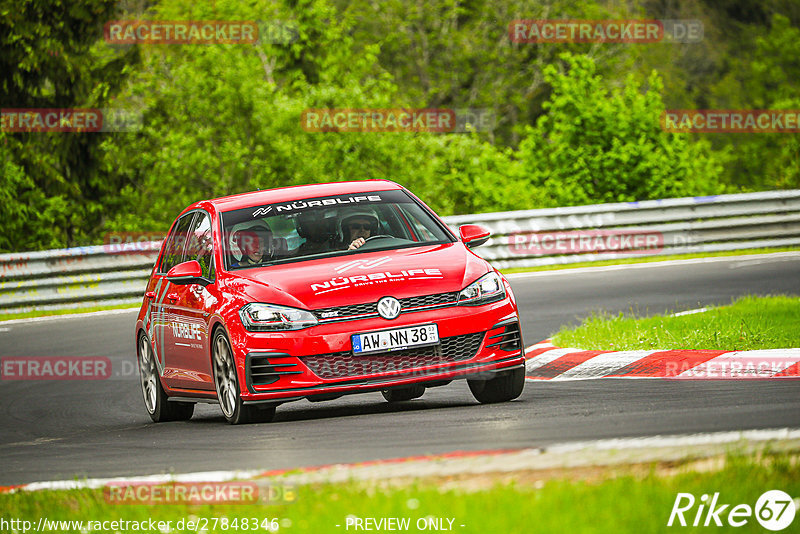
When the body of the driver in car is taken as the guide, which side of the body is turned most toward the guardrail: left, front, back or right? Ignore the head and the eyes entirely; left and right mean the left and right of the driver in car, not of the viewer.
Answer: back

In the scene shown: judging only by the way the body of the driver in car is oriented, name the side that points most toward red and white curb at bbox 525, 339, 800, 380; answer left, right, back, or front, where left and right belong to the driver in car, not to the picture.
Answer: left

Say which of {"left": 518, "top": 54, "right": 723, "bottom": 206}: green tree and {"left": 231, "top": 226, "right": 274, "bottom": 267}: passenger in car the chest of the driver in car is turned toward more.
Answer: the passenger in car

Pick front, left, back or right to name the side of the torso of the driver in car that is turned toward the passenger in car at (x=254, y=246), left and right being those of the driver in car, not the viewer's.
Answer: right

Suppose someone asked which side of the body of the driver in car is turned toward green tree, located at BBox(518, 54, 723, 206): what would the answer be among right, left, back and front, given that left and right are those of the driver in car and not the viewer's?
back

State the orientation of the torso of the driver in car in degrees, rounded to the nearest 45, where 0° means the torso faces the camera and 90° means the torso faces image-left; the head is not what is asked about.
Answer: approximately 0°
